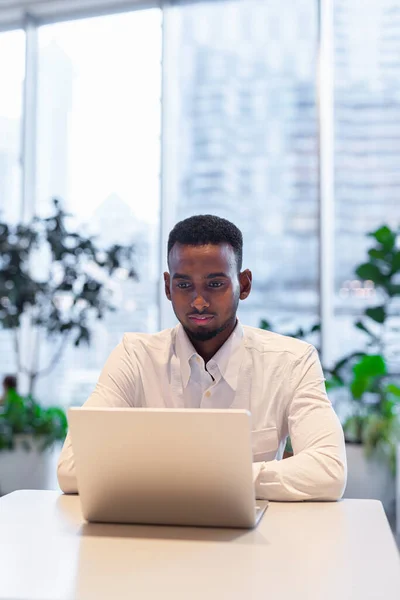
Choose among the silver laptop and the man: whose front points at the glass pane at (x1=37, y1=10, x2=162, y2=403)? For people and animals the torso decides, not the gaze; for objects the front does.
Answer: the silver laptop

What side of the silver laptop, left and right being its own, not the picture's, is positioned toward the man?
front

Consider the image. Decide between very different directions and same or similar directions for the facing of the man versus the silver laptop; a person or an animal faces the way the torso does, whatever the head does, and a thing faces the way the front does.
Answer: very different directions

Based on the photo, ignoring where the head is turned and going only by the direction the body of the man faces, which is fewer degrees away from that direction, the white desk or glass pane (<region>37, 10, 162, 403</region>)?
the white desk

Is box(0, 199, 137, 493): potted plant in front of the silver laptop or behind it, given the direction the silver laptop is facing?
in front

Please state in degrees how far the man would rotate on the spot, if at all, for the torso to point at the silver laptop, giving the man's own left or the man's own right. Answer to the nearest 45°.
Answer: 0° — they already face it

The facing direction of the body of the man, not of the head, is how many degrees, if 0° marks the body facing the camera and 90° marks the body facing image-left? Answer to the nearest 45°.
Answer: approximately 0°

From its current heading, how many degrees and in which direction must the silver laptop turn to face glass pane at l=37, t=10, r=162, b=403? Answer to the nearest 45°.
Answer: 0° — it already faces it

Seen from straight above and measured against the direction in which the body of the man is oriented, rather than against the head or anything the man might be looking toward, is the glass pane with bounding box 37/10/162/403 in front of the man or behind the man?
behind

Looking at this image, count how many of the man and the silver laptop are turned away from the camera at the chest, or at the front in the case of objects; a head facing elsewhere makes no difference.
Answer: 1

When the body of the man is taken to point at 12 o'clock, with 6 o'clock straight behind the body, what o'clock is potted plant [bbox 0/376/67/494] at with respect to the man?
The potted plant is roughly at 5 o'clock from the man.

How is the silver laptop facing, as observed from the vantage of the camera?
facing away from the viewer

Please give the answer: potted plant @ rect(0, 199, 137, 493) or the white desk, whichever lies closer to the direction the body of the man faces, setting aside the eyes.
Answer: the white desk

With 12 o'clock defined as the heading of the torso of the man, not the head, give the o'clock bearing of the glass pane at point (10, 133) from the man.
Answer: The glass pane is roughly at 5 o'clock from the man.
